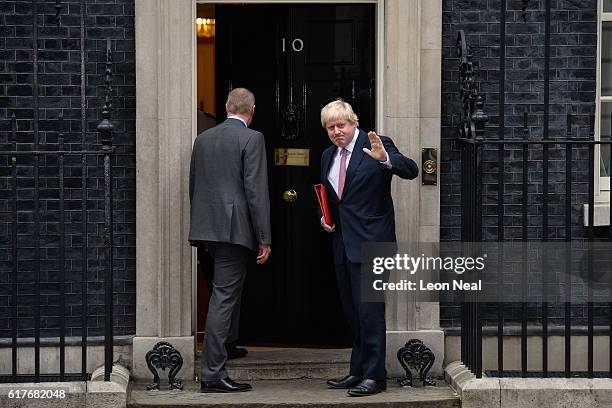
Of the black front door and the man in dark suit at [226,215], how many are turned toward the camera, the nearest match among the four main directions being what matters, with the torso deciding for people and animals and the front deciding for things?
1

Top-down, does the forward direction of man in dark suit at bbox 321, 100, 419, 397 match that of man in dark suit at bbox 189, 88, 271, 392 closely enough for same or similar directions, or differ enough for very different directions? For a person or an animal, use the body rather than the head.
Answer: very different directions

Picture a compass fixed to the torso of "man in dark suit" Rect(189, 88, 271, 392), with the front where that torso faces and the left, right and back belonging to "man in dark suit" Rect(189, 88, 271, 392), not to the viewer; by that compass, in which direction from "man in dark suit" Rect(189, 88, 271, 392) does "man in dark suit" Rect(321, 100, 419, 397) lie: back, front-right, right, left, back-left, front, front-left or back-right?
front-right

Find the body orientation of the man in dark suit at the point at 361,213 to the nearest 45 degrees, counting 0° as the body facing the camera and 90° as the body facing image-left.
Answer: approximately 45°

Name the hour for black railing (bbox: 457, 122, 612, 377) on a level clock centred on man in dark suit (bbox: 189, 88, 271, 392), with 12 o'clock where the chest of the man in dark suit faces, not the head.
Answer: The black railing is roughly at 2 o'clock from the man in dark suit.

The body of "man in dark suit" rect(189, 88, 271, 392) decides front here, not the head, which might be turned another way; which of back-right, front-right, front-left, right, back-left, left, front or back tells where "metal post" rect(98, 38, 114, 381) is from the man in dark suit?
back-left

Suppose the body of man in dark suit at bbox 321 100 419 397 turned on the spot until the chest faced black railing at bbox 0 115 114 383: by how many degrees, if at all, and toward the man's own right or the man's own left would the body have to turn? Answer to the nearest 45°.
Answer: approximately 45° to the man's own right

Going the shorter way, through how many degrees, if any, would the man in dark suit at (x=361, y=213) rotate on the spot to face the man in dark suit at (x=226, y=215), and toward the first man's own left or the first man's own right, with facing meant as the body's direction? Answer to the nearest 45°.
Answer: approximately 45° to the first man's own right

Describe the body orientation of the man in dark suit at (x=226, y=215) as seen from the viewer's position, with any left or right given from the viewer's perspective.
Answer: facing away from the viewer and to the right of the viewer

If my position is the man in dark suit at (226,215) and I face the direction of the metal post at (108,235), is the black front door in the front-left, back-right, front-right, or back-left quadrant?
back-right
